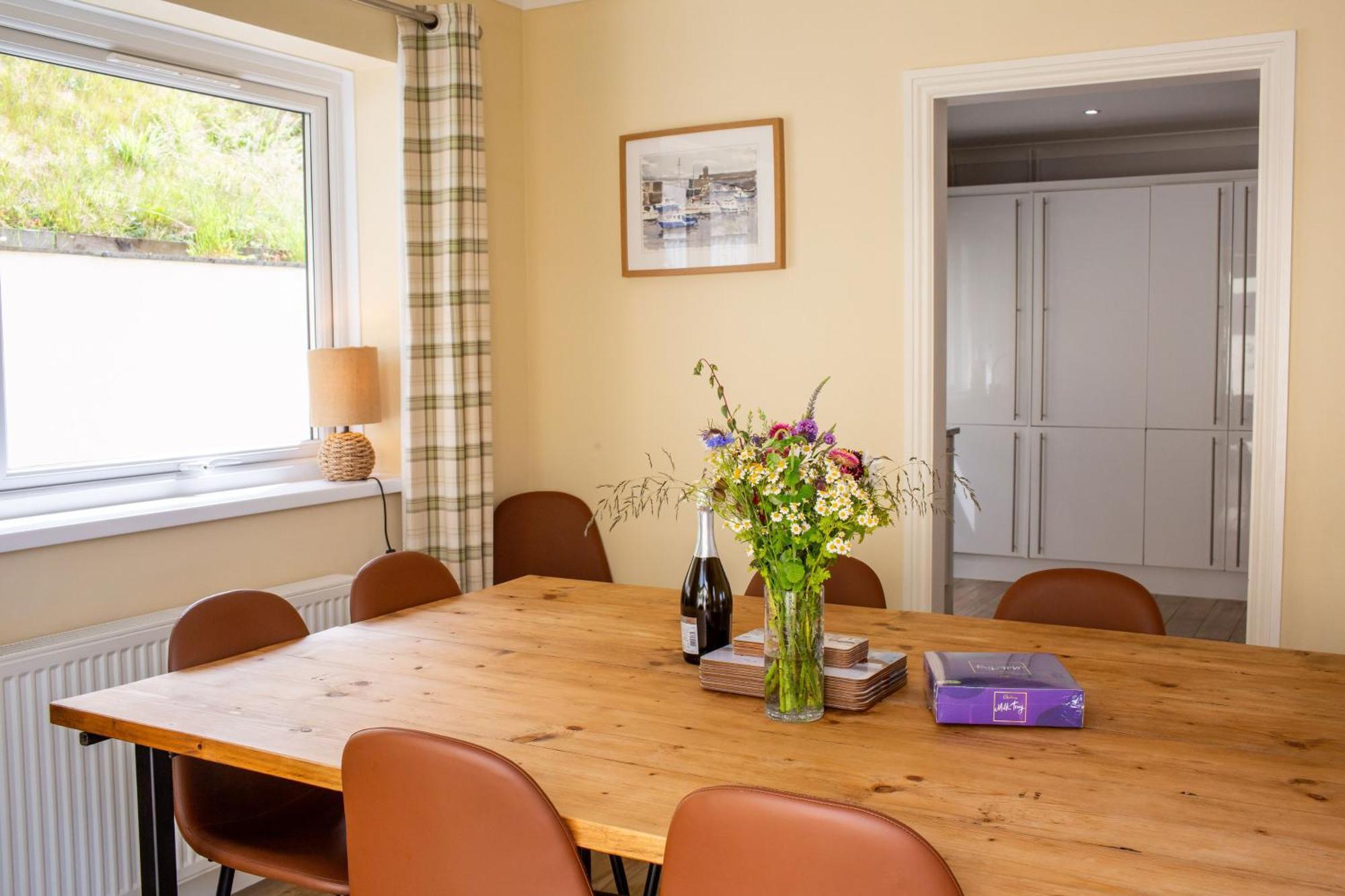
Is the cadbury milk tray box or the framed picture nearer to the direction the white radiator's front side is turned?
the cadbury milk tray box

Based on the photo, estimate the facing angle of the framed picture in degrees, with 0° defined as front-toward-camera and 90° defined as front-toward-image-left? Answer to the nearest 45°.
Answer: approximately 45°

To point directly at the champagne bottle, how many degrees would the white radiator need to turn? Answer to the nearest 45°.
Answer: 0° — it already faces it

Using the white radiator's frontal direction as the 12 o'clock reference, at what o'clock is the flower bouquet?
The flower bouquet is roughly at 12 o'clock from the white radiator.

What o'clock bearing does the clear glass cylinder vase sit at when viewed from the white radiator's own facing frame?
The clear glass cylinder vase is roughly at 12 o'clock from the white radiator.

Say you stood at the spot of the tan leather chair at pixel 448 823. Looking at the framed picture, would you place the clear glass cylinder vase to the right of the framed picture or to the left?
right
